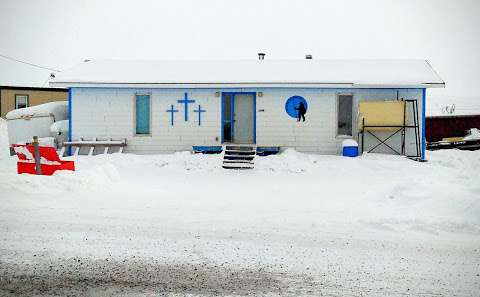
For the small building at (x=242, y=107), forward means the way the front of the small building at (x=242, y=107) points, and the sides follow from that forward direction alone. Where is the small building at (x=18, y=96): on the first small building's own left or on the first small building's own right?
on the first small building's own right

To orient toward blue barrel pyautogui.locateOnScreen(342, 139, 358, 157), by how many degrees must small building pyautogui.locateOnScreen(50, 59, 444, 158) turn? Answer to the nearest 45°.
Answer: approximately 90° to its left

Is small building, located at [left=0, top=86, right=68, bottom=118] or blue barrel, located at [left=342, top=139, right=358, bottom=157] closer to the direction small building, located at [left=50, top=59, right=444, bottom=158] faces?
the blue barrel

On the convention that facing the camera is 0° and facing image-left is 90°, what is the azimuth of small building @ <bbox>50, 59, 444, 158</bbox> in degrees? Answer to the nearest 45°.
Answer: approximately 0°
